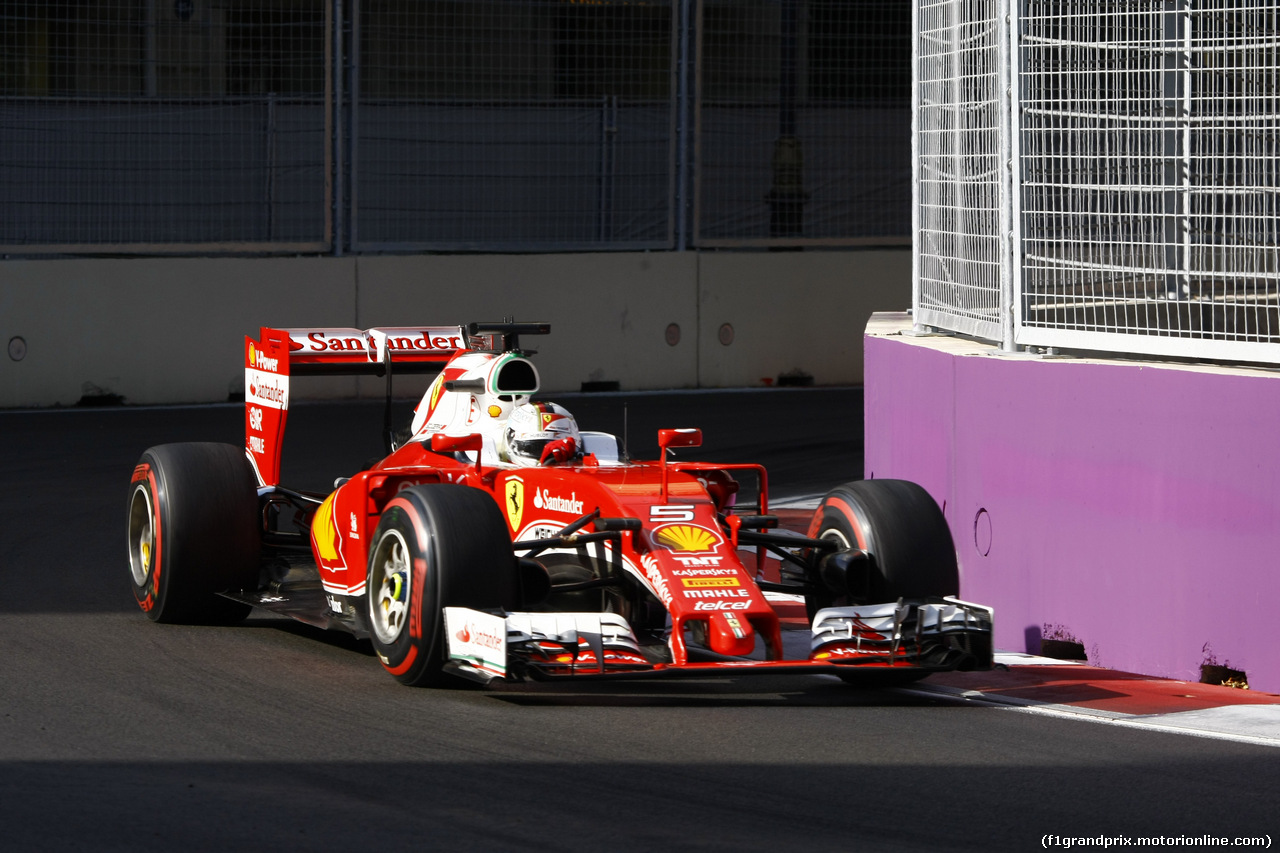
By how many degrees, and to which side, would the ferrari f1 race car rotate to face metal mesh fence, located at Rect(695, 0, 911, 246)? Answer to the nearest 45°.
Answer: approximately 135° to its left

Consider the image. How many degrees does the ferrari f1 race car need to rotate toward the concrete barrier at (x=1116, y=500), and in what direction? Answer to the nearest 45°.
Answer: approximately 45° to its left

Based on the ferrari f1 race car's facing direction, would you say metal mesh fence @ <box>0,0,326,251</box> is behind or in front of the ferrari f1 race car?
behind

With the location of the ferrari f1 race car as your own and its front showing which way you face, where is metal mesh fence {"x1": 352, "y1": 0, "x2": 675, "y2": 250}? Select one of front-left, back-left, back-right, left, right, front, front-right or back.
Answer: back-left

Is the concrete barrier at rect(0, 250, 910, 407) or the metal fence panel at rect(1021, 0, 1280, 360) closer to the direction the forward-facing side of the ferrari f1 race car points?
the metal fence panel

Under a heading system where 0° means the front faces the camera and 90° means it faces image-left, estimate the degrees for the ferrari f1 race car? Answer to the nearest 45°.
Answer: approximately 315°

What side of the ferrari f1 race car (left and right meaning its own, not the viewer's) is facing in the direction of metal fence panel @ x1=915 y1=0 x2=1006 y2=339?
left

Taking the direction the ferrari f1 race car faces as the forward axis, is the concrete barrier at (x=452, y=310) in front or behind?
behind

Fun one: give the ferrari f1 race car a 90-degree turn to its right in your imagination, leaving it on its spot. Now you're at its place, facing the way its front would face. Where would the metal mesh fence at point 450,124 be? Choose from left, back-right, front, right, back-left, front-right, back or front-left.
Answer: back-right
